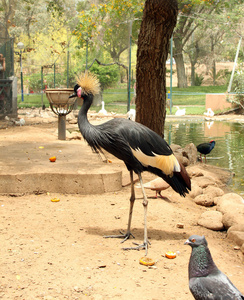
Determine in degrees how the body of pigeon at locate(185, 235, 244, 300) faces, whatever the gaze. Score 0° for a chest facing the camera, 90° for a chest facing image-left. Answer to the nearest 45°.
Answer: approximately 90°

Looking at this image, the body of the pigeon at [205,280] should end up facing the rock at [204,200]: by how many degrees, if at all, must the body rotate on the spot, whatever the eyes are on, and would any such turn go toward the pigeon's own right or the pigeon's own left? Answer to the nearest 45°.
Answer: approximately 90° to the pigeon's own right

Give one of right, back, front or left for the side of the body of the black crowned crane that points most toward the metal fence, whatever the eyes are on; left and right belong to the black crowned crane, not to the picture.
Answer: right

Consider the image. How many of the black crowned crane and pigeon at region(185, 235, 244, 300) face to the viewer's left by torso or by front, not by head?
2

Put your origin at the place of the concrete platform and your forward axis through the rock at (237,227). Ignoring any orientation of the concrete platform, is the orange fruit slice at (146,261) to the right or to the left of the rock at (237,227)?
right

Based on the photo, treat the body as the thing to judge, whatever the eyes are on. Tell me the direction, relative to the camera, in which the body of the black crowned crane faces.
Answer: to the viewer's left

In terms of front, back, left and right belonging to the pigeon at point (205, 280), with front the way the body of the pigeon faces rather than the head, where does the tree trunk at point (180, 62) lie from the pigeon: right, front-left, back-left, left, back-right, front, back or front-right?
right
